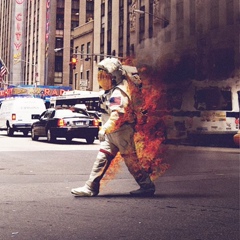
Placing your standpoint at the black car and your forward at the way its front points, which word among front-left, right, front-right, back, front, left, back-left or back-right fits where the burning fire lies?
back-left

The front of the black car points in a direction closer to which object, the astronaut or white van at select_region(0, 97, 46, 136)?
the white van

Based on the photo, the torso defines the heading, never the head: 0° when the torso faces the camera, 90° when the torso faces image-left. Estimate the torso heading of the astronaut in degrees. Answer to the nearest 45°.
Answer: approximately 90°

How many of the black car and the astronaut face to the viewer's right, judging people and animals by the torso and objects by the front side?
0

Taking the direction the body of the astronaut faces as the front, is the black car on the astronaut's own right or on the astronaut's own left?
on the astronaut's own right

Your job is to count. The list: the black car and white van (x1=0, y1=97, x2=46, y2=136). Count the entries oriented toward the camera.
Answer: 0
